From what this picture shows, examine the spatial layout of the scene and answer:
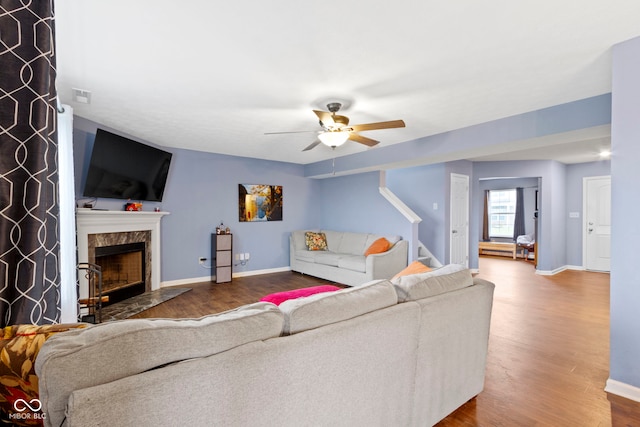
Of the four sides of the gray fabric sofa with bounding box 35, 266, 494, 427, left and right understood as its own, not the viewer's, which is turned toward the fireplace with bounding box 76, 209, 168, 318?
front

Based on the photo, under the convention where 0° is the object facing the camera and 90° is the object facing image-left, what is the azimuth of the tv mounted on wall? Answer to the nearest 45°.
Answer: approximately 315°

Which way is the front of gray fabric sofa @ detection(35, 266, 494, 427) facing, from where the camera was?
facing away from the viewer and to the left of the viewer

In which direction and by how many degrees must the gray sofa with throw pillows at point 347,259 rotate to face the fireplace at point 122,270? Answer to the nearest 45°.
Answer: approximately 45° to its right

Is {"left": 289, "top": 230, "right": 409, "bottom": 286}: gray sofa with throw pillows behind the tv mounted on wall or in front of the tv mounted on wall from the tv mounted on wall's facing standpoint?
in front

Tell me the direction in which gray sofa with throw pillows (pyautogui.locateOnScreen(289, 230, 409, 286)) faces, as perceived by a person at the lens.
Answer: facing the viewer and to the left of the viewer

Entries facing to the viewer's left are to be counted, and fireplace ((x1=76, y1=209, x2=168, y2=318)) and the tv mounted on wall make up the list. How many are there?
0

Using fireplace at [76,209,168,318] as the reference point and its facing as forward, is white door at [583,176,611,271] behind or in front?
in front

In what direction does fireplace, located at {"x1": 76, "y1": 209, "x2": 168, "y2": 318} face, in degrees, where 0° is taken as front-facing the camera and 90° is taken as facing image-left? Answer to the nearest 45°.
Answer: approximately 315°

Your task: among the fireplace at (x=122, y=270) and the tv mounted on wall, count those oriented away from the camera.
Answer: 0

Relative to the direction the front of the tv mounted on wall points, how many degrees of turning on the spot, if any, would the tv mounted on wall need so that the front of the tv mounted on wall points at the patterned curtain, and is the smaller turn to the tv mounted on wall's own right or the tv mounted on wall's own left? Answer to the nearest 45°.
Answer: approximately 45° to the tv mounted on wall's own right
